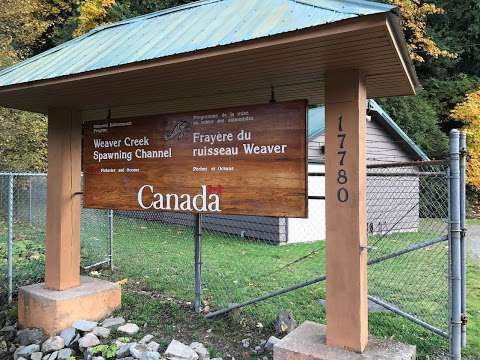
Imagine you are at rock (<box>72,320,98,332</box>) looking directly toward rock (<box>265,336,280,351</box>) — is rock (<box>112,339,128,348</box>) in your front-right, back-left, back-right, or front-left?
front-right

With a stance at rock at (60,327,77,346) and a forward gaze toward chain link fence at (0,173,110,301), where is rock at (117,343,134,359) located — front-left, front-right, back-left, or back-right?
back-right

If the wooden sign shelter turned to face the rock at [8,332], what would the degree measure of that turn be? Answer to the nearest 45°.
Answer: approximately 90° to its right

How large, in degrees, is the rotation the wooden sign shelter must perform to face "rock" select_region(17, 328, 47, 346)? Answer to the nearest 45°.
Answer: approximately 90° to its right

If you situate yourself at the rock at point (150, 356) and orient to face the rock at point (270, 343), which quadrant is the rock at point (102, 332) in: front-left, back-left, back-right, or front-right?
back-left

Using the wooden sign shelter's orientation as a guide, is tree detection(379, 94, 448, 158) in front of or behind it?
behind

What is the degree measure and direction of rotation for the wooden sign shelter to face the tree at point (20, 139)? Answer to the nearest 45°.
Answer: approximately 90° to its right

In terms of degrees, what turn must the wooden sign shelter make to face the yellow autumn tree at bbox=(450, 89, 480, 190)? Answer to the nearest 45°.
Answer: approximately 180°

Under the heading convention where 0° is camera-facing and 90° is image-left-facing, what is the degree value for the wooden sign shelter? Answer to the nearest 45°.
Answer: approximately 45°
